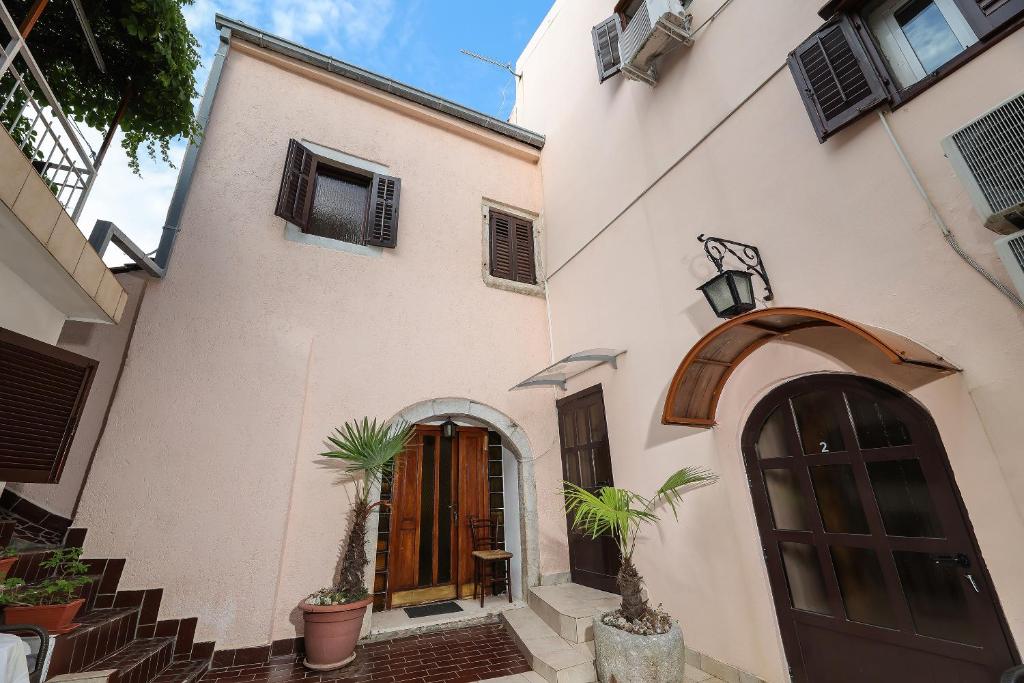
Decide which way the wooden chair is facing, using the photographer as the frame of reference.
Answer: facing the viewer and to the right of the viewer

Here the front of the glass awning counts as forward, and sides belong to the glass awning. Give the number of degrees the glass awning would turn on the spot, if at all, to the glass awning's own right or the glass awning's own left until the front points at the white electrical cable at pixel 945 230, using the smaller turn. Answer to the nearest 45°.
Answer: approximately 90° to the glass awning's own left

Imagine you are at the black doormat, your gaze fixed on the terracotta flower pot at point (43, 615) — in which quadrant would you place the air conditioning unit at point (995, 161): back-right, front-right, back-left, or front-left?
front-left

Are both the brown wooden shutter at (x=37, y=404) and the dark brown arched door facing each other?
yes

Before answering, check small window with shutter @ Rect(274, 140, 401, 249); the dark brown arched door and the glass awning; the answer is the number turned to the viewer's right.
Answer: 0

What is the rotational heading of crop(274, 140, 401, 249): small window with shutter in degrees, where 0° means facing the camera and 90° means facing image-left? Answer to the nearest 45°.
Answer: approximately 0°

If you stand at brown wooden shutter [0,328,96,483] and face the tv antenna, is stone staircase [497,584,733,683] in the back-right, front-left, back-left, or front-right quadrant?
front-right

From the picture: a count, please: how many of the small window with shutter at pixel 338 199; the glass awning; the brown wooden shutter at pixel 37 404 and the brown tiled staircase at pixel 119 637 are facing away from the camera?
0

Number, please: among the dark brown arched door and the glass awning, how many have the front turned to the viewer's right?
0

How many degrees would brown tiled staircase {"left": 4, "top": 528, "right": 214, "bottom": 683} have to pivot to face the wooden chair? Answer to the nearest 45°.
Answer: approximately 45° to its left

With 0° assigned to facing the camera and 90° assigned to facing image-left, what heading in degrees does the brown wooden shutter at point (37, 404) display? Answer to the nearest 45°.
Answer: approximately 315°

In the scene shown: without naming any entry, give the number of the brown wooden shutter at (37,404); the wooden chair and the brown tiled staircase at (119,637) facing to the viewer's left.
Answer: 0

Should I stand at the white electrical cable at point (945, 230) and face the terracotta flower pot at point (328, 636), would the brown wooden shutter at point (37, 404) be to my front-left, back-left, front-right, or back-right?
front-left

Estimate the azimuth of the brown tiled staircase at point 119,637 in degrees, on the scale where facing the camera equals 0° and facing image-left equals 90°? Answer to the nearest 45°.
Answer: approximately 315°

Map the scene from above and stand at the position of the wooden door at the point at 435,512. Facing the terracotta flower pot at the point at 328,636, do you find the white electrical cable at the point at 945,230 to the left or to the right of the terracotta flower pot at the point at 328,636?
left

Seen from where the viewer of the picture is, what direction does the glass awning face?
facing the viewer and to the left of the viewer
